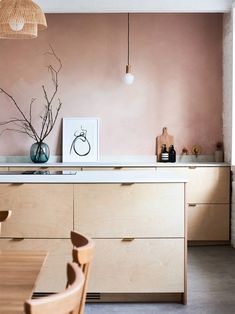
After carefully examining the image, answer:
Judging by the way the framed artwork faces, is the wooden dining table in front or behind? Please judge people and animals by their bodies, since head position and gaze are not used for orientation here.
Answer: in front

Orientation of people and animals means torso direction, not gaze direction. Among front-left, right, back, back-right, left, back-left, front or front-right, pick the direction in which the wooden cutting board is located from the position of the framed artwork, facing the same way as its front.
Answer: left

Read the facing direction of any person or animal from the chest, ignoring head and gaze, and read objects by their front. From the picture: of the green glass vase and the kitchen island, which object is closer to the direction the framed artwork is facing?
the kitchen island

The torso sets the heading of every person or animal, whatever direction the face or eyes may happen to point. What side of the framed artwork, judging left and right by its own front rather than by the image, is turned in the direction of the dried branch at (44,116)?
right

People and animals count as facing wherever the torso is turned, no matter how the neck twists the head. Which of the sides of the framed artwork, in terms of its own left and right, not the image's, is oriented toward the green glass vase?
right

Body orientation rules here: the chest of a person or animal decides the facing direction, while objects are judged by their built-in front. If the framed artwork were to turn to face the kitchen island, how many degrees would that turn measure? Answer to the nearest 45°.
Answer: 0° — it already faces it

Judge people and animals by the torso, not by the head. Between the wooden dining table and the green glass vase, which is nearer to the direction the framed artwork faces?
the wooden dining table

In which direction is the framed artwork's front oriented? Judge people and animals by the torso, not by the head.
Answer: toward the camera

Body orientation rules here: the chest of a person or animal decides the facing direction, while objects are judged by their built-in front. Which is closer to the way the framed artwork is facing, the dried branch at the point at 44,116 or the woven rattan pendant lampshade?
the woven rattan pendant lampshade

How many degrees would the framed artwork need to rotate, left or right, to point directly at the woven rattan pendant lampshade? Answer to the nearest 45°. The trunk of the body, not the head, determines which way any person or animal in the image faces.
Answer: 0° — it already faces it

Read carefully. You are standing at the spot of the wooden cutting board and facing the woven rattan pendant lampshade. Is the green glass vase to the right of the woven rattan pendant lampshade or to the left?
right
